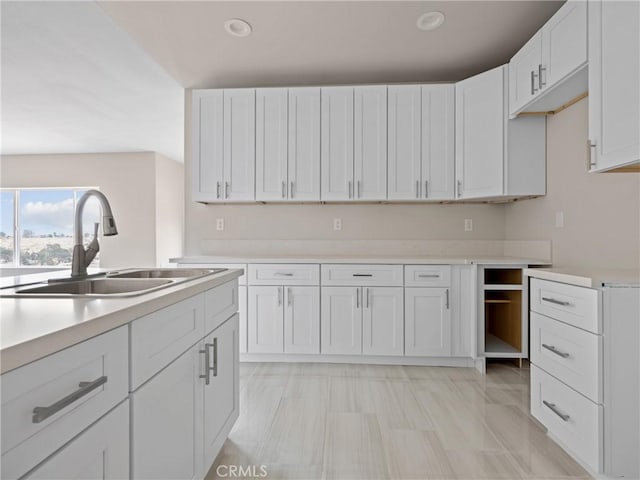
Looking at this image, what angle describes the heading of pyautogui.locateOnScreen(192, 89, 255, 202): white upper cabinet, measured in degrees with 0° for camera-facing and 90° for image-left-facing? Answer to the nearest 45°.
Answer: approximately 0°

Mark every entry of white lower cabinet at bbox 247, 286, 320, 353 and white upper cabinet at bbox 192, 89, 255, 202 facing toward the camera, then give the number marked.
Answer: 2

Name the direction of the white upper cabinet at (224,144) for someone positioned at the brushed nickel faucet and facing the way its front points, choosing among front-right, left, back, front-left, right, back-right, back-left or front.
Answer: left

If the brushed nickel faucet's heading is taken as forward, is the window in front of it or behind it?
behind

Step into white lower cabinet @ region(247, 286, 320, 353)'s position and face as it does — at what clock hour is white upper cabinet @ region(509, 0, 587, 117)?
The white upper cabinet is roughly at 10 o'clock from the white lower cabinet.

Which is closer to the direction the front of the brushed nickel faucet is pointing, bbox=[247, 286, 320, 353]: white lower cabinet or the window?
the white lower cabinet

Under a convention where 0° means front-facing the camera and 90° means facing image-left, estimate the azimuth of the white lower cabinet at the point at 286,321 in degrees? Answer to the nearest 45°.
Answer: approximately 0°

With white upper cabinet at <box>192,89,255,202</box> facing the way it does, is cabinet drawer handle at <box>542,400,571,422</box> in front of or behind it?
in front

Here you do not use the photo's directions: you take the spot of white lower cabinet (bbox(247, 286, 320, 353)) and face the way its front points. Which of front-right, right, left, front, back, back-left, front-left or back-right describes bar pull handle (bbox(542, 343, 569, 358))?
front-left

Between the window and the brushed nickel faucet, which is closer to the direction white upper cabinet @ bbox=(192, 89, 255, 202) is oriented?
the brushed nickel faucet

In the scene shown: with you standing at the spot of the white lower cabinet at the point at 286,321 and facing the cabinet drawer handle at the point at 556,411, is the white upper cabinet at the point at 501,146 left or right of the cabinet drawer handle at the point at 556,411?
left
